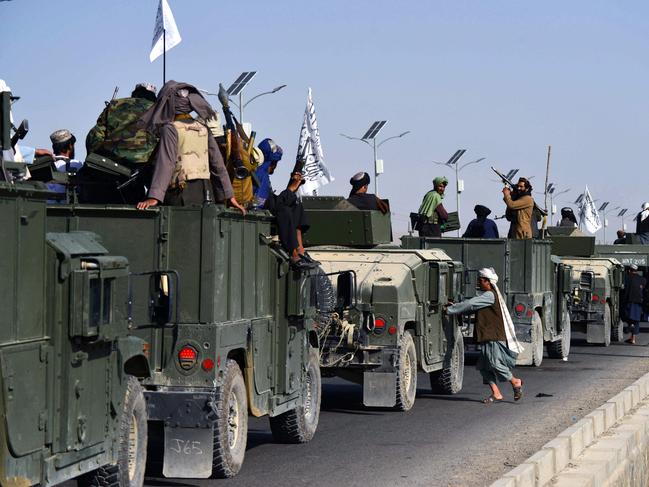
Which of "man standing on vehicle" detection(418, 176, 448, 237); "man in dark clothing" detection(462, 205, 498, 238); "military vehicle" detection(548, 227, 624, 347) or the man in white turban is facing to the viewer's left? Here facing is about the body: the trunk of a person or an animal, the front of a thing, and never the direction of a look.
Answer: the man in white turban

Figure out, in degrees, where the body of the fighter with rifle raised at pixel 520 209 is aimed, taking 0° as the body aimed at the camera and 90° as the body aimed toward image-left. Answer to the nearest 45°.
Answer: approximately 45°

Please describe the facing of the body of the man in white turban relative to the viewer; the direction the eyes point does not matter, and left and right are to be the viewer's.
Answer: facing to the left of the viewer

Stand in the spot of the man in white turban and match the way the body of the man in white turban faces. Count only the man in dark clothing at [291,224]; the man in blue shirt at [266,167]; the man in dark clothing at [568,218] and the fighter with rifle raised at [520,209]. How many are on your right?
2

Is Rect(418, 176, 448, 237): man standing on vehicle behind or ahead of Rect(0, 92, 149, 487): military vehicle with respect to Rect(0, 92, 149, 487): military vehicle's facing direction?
ahead

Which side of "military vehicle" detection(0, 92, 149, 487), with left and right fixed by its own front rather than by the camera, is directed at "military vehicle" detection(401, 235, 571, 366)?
front

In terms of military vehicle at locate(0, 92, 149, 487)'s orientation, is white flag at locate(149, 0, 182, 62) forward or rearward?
forward

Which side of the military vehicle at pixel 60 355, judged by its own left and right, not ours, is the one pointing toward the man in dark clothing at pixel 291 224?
front

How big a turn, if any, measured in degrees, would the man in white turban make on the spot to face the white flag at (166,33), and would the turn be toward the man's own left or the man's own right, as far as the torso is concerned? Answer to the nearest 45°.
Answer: approximately 45° to the man's own left

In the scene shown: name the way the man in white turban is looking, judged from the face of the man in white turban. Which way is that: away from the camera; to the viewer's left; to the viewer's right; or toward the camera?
to the viewer's left
